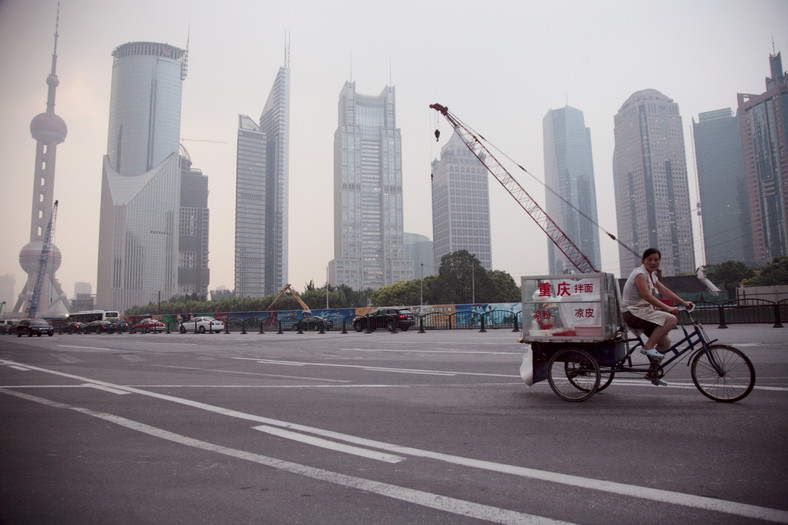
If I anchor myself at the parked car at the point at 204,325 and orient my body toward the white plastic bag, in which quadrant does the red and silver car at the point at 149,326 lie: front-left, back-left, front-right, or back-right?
back-right

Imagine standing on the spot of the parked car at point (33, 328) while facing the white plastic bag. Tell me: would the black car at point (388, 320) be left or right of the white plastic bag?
left

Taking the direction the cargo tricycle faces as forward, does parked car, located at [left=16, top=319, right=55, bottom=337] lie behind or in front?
behind

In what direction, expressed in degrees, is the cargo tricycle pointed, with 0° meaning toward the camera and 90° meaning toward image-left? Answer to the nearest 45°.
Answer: approximately 270°

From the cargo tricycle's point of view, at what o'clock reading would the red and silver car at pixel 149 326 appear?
The red and silver car is roughly at 7 o'clock from the cargo tricycle.

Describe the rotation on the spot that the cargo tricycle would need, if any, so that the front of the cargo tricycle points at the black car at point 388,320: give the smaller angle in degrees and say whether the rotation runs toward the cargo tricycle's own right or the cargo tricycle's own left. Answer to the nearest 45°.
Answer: approximately 135° to the cargo tricycle's own left

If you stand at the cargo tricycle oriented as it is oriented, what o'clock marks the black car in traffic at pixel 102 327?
The black car in traffic is roughly at 7 o'clock from the cargo tricycle.

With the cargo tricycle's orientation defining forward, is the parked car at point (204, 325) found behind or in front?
behind

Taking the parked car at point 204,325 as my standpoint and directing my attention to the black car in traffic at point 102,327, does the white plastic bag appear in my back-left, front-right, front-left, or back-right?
back-left
